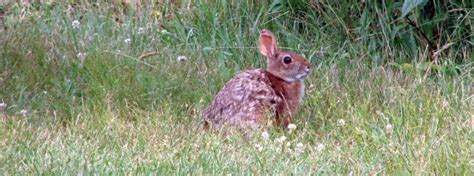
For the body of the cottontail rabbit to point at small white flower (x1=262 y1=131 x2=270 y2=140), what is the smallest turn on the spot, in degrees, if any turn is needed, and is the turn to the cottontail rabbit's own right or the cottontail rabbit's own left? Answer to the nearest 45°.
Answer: approximately 90° to the cottontail rabbit's own right

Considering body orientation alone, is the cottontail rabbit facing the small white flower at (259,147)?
no

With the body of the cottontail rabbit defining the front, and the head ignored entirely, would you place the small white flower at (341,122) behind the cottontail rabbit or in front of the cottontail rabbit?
in front

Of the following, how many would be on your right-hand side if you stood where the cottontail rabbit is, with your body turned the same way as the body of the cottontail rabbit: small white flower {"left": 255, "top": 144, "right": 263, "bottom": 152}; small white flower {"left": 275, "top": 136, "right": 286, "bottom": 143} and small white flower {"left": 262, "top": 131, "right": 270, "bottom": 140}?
3

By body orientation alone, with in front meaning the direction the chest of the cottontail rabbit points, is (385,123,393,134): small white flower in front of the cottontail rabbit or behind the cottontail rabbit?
in front

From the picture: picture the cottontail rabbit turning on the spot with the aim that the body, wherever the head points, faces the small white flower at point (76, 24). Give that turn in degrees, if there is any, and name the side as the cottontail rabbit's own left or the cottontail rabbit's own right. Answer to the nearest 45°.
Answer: approximately 135° to the cottontail rabbit's own left

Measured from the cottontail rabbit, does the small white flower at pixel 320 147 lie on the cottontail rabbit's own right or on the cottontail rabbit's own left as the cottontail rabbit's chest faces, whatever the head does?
on the cottontail rabbit's own right

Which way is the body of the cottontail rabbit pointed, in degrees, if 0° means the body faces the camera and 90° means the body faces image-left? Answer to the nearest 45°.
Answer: approximately 270°

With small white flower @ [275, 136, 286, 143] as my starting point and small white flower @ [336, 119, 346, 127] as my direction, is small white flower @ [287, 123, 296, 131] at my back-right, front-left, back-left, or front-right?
front-left

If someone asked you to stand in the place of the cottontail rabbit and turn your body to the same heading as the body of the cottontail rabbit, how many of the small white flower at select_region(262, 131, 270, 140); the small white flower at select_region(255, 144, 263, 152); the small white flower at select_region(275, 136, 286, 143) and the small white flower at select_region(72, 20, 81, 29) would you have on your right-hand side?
3

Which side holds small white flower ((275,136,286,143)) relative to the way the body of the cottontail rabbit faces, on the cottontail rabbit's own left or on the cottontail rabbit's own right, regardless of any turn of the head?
on the cottontail rabbit's own right

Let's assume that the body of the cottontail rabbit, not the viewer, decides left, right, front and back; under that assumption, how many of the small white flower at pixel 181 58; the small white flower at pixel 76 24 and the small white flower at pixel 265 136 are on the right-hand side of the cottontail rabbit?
1
